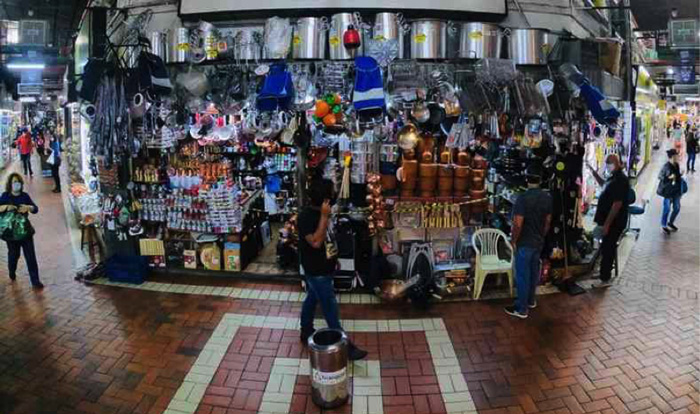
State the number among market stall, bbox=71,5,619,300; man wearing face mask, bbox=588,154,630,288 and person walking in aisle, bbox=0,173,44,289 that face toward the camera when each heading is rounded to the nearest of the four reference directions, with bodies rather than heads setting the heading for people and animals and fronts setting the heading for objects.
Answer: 2

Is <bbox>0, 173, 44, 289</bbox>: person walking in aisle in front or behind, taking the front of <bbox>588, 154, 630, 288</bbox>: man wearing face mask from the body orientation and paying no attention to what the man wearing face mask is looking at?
in front

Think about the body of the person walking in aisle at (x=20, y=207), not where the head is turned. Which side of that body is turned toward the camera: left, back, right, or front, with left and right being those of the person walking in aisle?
front

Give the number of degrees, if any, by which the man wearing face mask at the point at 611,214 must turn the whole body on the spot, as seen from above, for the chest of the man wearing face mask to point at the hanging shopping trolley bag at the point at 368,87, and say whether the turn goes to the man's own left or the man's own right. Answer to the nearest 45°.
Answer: approximately 45° to the man's own left

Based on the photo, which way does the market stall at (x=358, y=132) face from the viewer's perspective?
toward the camera

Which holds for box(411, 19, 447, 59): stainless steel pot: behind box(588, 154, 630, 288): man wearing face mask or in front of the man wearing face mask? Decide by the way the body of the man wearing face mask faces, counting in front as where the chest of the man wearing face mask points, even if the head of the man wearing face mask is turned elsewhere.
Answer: in front

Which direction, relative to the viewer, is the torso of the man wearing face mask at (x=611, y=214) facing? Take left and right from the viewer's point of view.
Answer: facing to the left of the viewer
